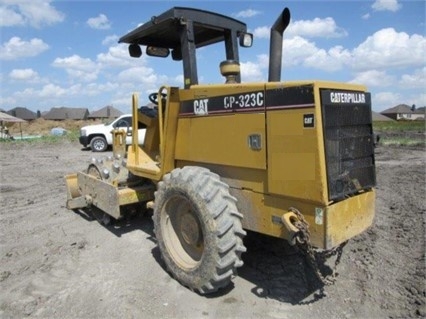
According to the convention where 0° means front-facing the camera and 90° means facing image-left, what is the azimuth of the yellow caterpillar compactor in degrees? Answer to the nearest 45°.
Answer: approximately 135°
